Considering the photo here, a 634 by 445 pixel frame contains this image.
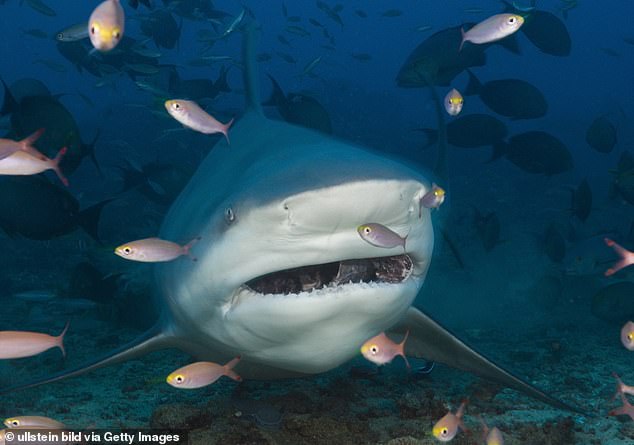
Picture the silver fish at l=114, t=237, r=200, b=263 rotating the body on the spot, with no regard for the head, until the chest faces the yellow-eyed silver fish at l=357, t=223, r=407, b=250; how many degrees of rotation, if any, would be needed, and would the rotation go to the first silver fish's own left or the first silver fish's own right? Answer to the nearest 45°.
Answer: approximately 135° to the first silver fish's own left

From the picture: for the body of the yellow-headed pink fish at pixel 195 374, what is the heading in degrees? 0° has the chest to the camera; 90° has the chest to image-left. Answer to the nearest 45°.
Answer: approximately 90°

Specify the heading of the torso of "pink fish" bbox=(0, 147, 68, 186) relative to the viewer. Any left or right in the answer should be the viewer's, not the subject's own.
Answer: facing to the left of the viewer

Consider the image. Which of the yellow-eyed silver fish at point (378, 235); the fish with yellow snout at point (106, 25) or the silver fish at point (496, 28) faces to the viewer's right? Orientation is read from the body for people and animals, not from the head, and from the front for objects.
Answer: the silver fish at point (496, 28)

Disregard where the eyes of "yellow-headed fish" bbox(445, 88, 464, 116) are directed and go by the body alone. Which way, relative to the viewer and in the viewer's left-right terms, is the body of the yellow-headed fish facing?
facing the viewer

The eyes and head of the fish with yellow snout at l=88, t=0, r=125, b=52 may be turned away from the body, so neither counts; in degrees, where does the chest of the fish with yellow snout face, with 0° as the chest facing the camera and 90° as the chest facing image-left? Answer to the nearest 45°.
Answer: approximately 0°

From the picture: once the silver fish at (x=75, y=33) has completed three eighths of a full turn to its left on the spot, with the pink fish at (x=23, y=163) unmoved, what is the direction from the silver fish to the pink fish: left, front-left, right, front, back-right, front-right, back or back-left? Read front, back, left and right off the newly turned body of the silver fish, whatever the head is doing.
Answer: front-right

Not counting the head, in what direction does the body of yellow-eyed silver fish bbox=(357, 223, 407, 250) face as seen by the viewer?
to the viewer's left

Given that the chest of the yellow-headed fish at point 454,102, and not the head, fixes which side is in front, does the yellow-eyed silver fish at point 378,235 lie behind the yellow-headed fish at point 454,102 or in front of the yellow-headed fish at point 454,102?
in front

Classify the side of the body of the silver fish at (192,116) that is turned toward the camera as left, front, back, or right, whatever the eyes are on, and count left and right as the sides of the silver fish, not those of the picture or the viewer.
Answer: left

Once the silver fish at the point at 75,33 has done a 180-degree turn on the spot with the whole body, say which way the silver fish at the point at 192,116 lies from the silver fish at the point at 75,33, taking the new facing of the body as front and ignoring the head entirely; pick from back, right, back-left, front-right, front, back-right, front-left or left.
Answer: right
